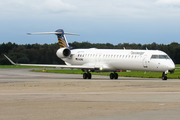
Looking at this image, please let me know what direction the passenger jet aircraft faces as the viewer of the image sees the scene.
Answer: facing the viewer and to the right of the viewer
